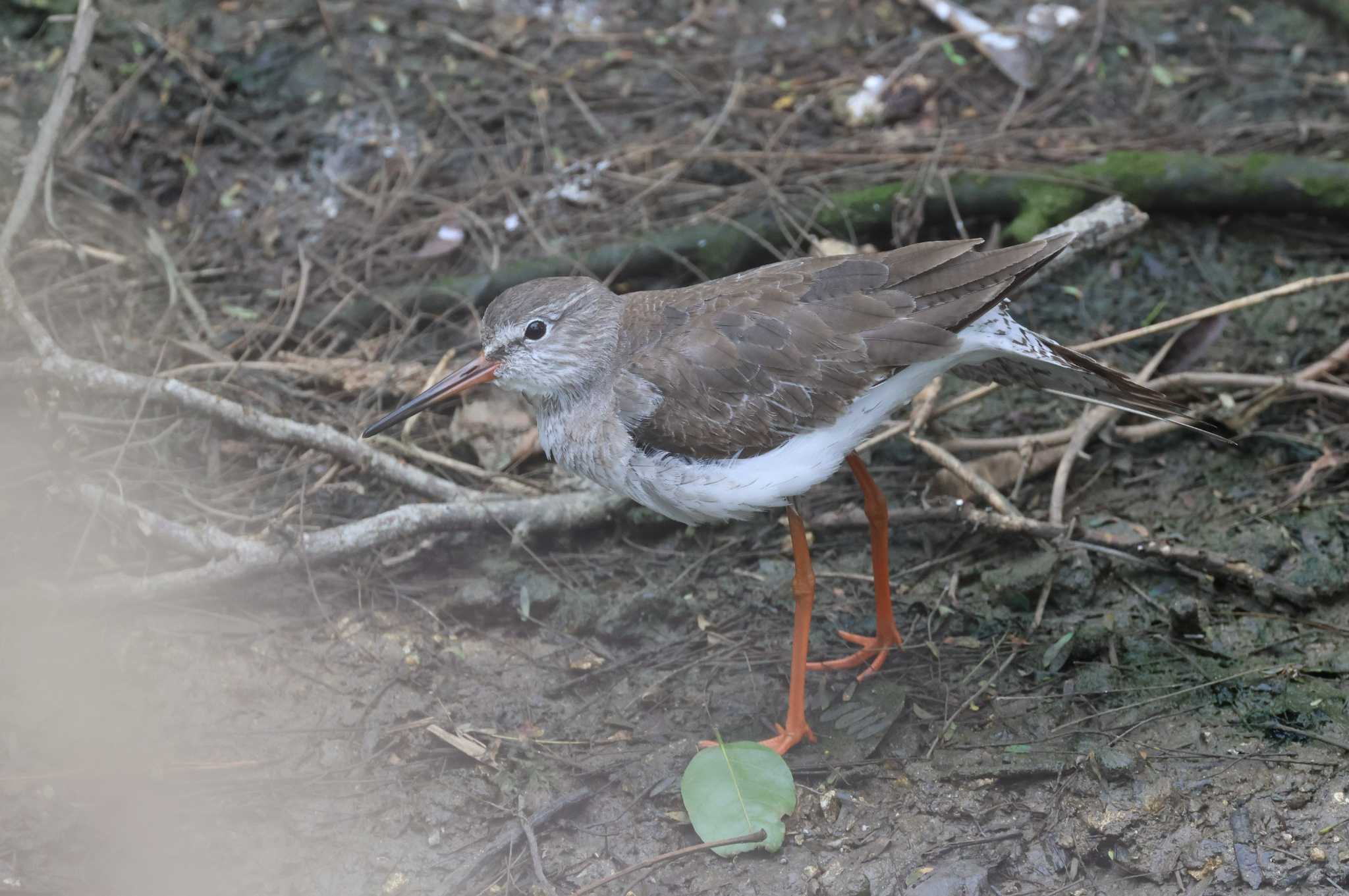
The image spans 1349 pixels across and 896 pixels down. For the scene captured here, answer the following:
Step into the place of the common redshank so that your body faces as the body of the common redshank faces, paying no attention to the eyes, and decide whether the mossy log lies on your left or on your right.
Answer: on your right

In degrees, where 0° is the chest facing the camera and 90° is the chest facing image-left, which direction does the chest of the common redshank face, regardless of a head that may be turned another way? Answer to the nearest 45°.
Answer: approximately 90°

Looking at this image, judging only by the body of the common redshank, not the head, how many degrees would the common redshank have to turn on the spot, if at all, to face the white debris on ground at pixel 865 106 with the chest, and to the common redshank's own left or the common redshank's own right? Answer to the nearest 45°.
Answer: approximately 90° to the common redshank's own right

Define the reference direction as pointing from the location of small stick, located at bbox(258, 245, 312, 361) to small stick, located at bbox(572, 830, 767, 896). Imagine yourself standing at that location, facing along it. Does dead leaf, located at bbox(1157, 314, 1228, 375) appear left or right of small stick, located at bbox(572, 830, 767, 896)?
left

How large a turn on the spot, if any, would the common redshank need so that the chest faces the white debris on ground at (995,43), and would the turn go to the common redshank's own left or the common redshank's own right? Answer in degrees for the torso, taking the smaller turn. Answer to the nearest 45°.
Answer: approximately 90° to the common redshank's own right

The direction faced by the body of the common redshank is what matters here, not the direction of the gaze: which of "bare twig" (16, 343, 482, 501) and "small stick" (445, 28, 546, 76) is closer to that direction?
the bare twig

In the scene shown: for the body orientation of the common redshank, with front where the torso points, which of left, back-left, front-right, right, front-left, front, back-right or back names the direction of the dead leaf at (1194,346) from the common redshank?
back-right
